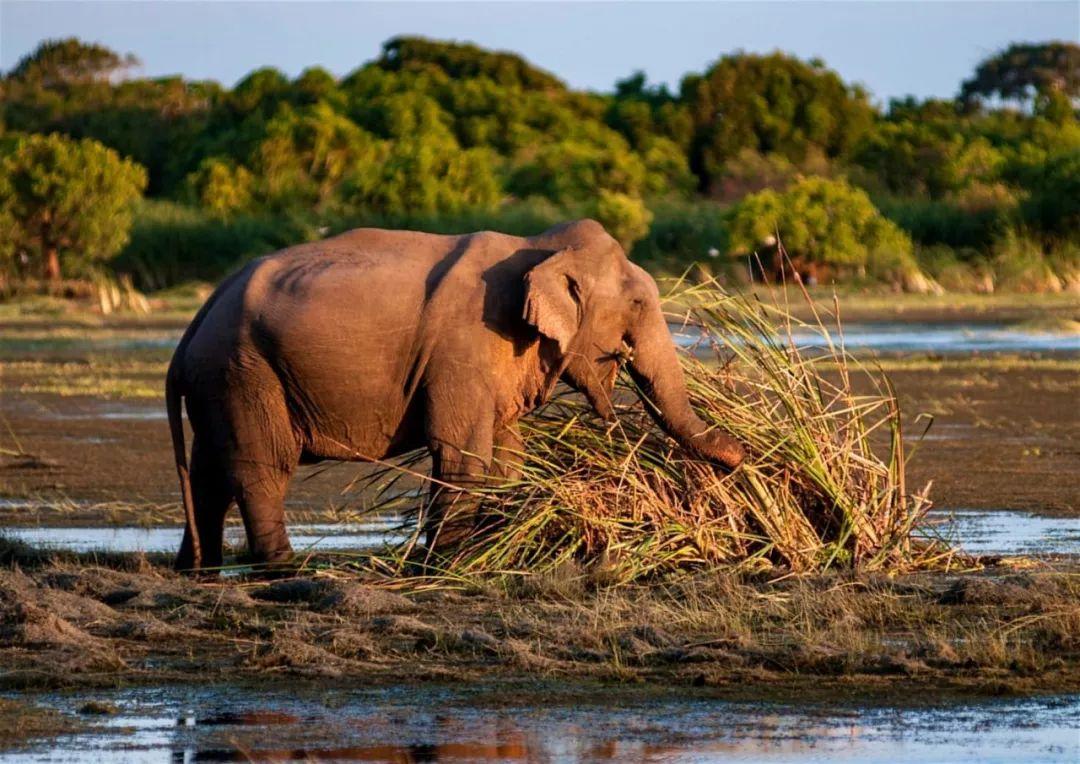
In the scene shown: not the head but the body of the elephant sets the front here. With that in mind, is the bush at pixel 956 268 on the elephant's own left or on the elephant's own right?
on the elephant's own left

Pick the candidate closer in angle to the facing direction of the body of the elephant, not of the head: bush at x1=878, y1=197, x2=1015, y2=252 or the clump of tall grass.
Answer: the clump of tall grass

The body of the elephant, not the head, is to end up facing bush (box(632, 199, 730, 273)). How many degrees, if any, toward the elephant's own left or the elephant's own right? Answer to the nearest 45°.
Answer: approximately 90° to the elephant's own left

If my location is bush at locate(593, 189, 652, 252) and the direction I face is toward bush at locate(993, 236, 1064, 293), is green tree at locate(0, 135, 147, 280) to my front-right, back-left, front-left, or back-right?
back-right

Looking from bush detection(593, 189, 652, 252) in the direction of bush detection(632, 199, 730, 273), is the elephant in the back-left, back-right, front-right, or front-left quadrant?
back-right

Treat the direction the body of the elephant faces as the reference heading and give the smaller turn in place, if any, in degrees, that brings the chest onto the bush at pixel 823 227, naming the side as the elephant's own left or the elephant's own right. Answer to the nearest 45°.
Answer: approximately 90° to the elephant's own left

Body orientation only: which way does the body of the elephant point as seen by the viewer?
to the viewer's right

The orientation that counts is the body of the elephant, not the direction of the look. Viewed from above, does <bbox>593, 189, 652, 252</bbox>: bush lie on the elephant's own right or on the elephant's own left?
on the elephant's own left
